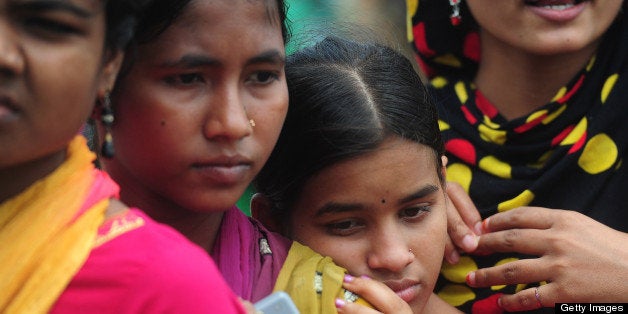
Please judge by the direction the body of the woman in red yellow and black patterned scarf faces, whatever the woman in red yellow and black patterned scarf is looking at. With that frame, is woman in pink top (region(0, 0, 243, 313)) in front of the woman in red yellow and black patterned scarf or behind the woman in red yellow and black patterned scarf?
in front

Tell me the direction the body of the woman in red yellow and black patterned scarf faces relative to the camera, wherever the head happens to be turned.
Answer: toward the camera
